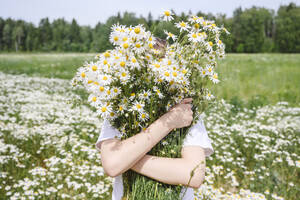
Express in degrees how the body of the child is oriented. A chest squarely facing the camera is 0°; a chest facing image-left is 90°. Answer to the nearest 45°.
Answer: approximately 0°
